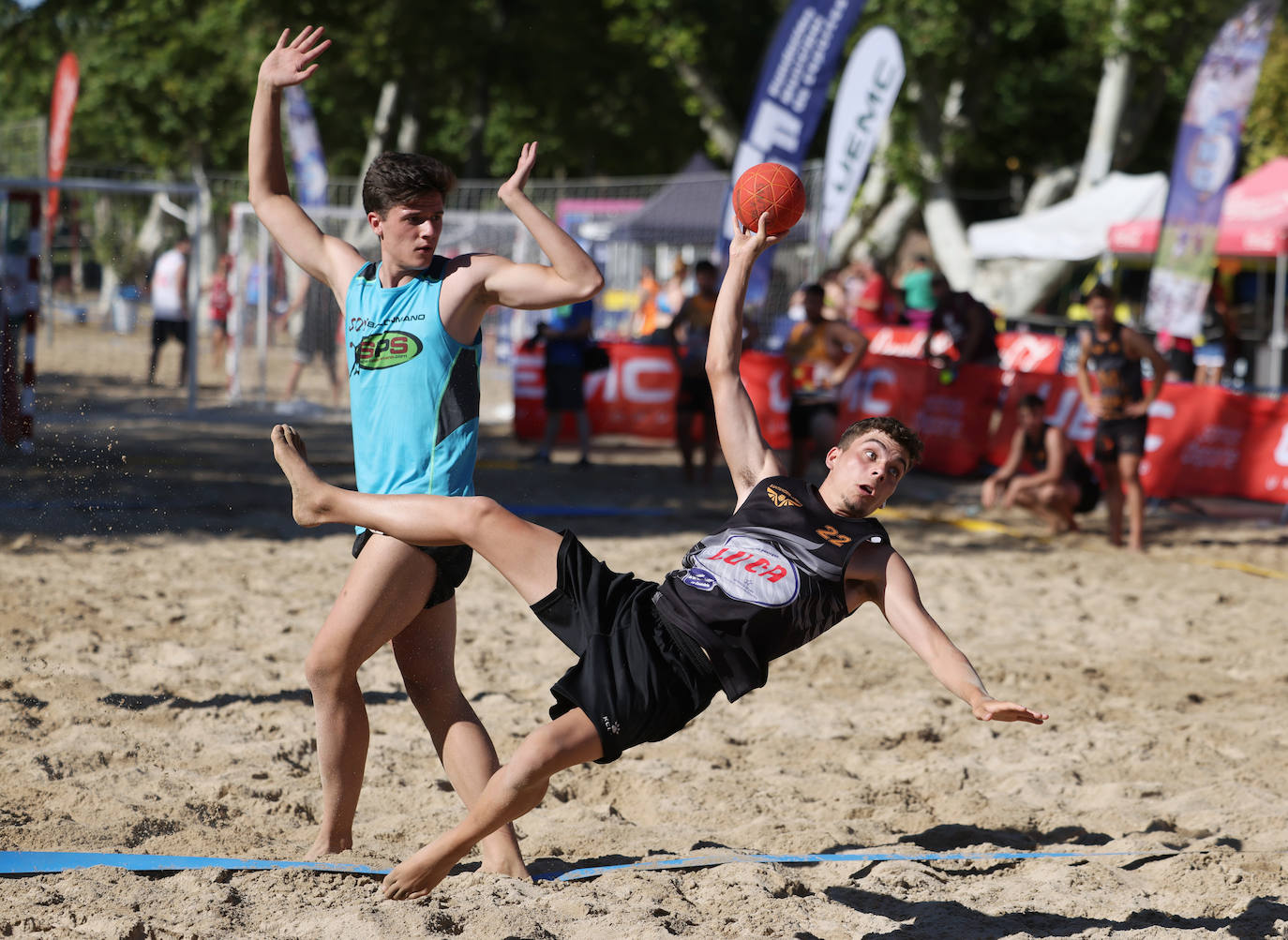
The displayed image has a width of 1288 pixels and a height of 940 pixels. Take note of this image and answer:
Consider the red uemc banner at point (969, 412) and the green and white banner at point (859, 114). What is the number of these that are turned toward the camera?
2

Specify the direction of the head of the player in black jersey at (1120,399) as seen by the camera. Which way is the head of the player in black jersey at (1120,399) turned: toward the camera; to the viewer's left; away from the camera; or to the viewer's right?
toward the camera

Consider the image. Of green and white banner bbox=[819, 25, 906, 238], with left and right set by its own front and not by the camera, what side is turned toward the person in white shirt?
right

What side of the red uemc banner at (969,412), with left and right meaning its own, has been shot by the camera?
front

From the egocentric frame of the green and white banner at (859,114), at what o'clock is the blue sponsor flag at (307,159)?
The blue sponsor flag is roughly at 4 o'clock from the green and white banner.

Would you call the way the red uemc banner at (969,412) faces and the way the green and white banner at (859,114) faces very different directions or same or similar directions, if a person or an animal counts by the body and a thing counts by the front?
same or similar directions

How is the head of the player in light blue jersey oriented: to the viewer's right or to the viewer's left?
to the viewer's right

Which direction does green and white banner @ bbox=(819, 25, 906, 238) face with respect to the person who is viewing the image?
facing the viewer

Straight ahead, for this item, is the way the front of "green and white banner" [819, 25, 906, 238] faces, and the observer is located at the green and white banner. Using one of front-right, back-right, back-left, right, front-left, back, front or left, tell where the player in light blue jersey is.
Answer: front

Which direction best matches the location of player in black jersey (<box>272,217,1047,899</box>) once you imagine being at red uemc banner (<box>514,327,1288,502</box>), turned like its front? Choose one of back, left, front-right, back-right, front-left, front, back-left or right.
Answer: front

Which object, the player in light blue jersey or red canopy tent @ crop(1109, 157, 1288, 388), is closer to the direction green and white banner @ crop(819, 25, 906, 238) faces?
the player in light blue jersey
